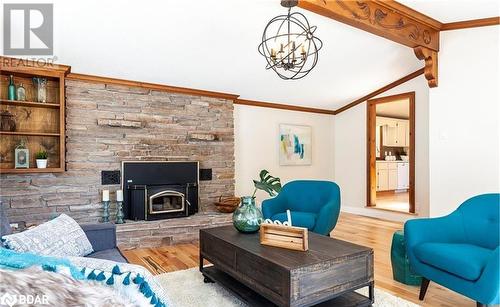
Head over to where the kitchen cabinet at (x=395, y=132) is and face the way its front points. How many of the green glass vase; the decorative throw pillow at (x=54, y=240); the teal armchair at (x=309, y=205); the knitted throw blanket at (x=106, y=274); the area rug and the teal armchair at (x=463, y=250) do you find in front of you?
6

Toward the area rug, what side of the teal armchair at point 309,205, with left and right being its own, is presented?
front

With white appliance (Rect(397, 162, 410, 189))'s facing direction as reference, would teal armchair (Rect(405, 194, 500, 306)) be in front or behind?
in front

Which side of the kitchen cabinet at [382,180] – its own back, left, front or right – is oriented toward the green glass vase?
front

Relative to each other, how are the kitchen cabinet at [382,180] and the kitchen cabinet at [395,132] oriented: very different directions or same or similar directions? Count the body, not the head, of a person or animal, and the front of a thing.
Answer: same or similar directions

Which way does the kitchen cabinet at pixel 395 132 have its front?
toward the camera

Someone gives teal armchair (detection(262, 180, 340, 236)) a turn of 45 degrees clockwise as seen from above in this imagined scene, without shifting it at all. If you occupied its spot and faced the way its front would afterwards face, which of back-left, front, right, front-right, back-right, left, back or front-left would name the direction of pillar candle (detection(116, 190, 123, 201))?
front

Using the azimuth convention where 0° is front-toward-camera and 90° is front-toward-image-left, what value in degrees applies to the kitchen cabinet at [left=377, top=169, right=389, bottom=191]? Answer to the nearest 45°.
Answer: approximately 0°

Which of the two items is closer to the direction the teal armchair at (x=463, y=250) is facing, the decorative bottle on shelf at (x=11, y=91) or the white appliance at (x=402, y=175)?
the decorative bottle on shelf

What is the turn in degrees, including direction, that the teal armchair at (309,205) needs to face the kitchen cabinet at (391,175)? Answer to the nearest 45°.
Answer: approximately 180°

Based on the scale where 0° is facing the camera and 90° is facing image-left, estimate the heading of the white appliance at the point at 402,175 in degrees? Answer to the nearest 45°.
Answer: approximately 0°

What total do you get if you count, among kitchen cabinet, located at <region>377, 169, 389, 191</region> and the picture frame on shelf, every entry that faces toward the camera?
2

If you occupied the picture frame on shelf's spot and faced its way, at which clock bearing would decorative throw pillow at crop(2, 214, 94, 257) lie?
The decorative throw pillow is roughly at 12 o'clock from the picture frame on shelf.

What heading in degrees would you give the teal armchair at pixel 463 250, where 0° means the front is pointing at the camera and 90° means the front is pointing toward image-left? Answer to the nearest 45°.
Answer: approximately 45°

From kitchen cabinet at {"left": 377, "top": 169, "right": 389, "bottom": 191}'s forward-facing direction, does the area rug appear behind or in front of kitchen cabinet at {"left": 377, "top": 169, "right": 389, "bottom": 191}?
in front

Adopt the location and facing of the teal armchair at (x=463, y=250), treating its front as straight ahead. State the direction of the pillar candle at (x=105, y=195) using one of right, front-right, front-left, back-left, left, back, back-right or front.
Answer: front-right

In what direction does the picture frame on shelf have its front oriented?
toward the camera

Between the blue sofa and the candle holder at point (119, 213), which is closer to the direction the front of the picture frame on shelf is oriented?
the blue sofa
